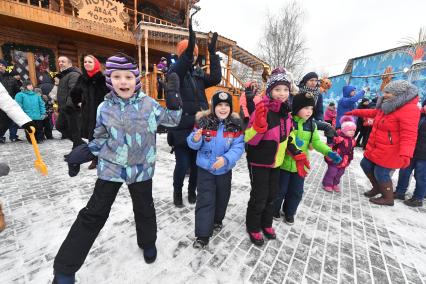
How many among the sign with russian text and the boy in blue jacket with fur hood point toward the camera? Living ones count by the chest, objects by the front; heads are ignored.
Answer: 2

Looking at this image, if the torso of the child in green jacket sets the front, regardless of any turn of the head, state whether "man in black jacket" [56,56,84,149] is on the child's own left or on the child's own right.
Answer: on the child's own right

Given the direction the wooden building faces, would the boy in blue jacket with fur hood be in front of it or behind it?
in front

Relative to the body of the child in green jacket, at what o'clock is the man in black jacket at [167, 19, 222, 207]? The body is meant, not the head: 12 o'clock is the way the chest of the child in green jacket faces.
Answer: The man in black jacket is roughly at 4 o'clock from the child in green jacket.

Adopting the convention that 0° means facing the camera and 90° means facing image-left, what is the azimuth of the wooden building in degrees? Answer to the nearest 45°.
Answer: approximately 315°

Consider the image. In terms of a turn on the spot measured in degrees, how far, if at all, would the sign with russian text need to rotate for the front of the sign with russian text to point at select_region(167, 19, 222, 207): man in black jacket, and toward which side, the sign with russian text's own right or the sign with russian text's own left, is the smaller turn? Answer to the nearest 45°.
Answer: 0° — it already faces them

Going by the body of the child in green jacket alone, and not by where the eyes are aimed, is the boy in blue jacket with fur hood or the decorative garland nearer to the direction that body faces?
the boy in blue jacket with fur hood

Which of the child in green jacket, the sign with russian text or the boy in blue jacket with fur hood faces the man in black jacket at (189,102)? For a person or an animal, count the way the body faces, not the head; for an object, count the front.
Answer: the sign with russian text

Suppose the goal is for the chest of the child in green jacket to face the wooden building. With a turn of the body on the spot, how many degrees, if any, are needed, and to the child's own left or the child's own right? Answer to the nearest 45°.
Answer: approximately 135° to the child's own right

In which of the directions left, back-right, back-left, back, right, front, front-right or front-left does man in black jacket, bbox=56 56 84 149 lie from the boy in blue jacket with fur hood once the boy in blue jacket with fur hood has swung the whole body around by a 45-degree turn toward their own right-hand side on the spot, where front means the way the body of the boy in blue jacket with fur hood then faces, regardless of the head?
right

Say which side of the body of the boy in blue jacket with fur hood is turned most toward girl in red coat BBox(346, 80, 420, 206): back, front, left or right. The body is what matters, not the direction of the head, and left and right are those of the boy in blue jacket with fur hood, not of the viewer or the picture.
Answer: left

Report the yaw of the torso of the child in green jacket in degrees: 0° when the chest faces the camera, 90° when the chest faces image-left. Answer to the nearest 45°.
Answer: approximately 315°
